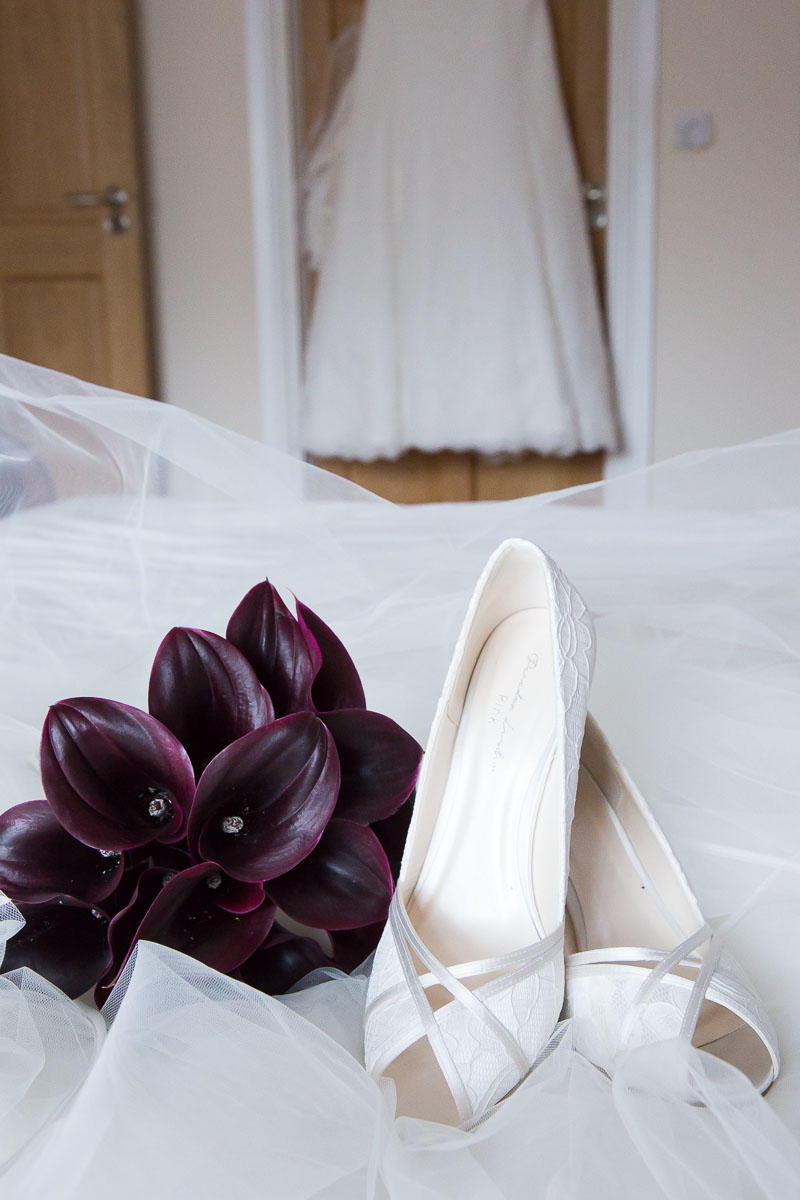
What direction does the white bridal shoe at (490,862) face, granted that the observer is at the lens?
facing the viewer

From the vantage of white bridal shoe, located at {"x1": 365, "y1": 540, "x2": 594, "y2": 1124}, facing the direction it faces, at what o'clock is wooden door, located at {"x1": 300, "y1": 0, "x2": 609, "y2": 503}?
The wooden door is roughly at 6 o'clock from the white bridal shoe.

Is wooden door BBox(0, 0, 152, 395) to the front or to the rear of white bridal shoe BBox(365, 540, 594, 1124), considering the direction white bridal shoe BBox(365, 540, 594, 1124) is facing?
to the rear

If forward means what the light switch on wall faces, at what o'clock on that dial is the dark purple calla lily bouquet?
The dark purple calla lily bouquet is roughly at 12 o'clock from the light switch on wall.

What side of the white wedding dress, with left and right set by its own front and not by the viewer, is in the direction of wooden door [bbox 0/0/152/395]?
right

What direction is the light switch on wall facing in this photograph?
toward the camera

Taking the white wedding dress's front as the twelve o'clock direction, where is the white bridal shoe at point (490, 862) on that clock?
The white bridal shoe is roughly at 12 o'clock from the white wedding dress.

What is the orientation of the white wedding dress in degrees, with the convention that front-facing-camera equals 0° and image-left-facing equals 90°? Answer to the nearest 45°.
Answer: approximately 0°

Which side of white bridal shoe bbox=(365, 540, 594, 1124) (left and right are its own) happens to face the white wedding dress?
back

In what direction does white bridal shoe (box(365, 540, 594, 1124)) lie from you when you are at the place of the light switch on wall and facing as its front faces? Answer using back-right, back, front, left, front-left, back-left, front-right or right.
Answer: front

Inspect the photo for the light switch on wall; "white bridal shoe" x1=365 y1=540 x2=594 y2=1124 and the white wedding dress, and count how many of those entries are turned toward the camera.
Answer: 3
